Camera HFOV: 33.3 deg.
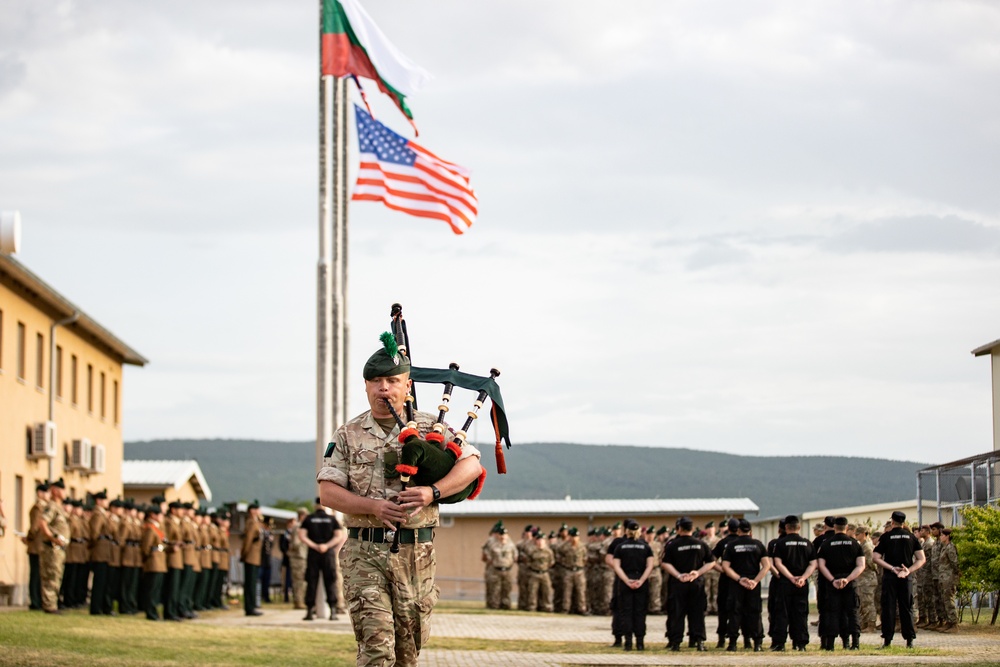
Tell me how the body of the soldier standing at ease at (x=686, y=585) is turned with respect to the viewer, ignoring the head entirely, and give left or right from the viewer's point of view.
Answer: facing away from the viewer

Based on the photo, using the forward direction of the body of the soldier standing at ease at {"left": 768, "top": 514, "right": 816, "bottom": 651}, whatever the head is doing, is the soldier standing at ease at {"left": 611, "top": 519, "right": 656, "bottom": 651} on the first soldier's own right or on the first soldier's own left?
on the first soldier's own left

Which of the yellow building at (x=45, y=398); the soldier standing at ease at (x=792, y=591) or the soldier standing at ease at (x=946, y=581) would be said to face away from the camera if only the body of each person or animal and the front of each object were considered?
the soldier standing at ease at (x=792, y=591)

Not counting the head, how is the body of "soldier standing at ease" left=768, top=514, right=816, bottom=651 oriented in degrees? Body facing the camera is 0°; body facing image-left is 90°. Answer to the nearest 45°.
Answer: approximately 180°

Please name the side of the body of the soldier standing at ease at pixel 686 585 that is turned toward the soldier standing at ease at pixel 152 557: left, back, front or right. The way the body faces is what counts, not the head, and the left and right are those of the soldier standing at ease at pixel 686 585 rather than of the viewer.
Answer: left

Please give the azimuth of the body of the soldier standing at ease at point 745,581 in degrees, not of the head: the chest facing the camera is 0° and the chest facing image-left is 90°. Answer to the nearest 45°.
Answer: approximately 180°

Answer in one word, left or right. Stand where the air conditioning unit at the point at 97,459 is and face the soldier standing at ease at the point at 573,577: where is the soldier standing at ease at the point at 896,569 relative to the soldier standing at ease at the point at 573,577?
right

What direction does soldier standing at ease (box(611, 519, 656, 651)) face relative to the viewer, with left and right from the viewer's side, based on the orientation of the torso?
facing away from the viewer

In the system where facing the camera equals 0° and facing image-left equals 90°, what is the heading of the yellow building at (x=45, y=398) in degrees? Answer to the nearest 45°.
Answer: approximately 315°

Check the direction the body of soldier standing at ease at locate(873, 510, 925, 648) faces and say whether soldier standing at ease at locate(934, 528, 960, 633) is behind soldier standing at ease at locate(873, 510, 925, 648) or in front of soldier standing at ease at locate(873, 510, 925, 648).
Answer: in front

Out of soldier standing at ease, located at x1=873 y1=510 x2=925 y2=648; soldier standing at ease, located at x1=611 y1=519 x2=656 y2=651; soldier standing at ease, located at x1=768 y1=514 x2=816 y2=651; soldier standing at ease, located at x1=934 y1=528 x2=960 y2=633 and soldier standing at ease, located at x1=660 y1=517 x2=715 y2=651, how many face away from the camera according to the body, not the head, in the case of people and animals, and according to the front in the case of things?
4

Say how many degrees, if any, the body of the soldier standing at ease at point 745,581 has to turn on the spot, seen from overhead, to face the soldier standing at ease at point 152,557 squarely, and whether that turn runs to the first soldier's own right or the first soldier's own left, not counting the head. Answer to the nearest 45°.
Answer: approximately 90° to the first soldier's own left

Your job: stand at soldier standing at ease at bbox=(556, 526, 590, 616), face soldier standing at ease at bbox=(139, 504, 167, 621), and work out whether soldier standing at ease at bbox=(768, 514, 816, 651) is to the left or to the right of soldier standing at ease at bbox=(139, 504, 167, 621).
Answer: left

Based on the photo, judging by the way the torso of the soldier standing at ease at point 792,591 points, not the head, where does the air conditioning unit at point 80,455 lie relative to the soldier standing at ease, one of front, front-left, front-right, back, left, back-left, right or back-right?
front-left
